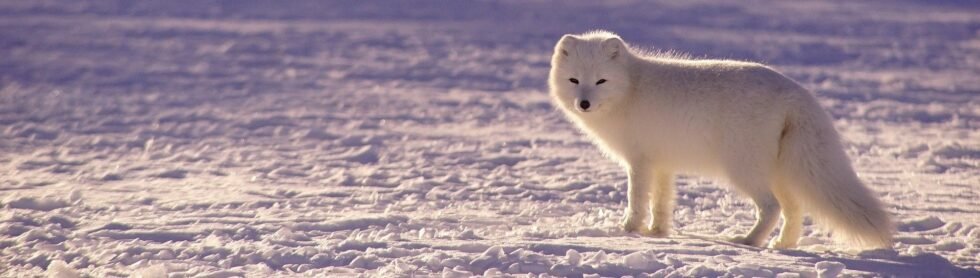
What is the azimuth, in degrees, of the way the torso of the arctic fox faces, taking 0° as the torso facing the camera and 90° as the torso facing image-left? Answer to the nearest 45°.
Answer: approximately 90°
